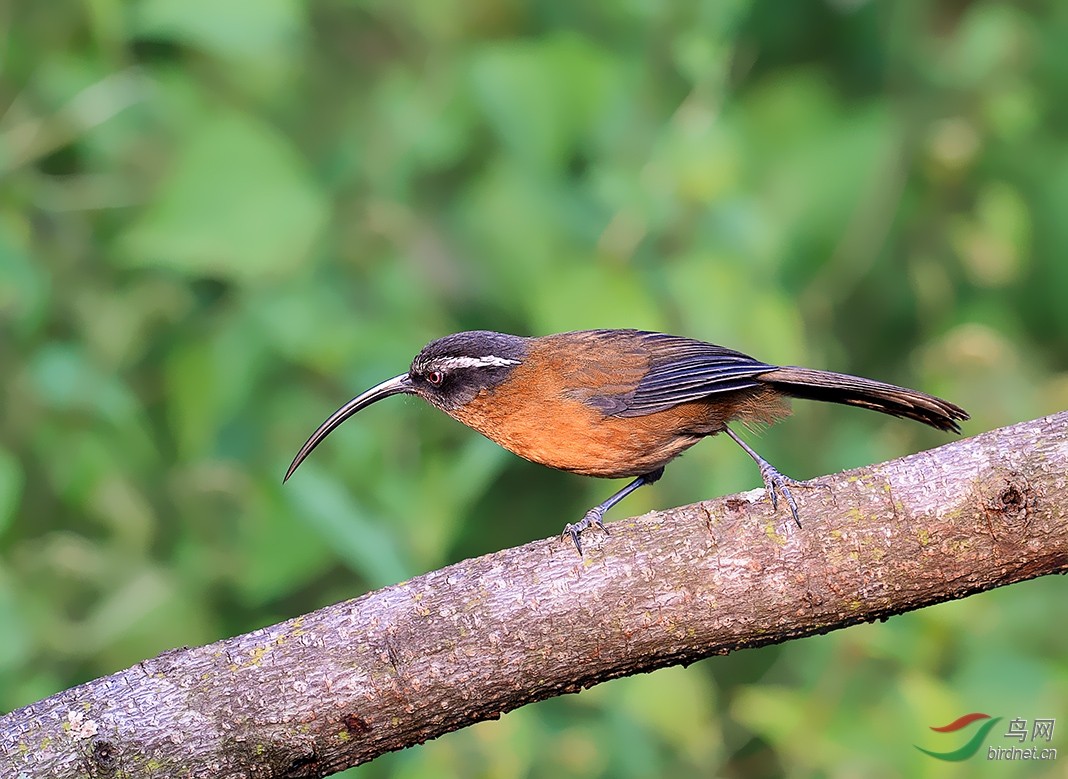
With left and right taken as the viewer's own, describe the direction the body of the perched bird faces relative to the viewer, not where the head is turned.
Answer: facing to the left of the viewer
